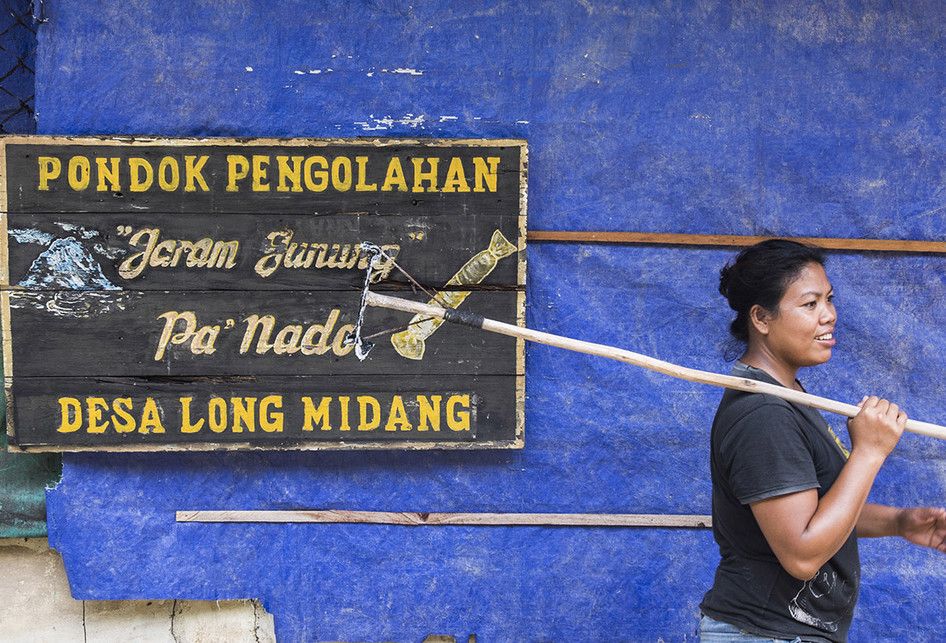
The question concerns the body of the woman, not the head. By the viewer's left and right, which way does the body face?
facing to the right of the viewer

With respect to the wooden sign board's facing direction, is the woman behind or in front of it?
in front

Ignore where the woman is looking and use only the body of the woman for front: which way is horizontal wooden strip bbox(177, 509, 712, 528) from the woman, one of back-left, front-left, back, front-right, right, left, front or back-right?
back-left

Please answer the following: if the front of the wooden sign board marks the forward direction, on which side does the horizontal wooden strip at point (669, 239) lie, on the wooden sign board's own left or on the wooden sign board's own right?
on the wooden sign board's own left

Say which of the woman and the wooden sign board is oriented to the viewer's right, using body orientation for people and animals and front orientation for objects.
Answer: the woman
